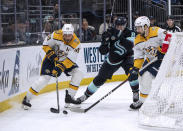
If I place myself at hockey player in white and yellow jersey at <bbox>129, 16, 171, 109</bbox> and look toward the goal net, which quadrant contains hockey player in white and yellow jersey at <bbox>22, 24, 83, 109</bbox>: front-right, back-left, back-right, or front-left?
back-right

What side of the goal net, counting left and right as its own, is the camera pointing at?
right

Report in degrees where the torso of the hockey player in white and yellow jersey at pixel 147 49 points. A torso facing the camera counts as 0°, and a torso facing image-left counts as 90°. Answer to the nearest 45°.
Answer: approximately 45°

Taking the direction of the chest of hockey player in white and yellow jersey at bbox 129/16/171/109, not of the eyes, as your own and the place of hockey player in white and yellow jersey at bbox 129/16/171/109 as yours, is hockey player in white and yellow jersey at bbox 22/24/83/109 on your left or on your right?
on your right
